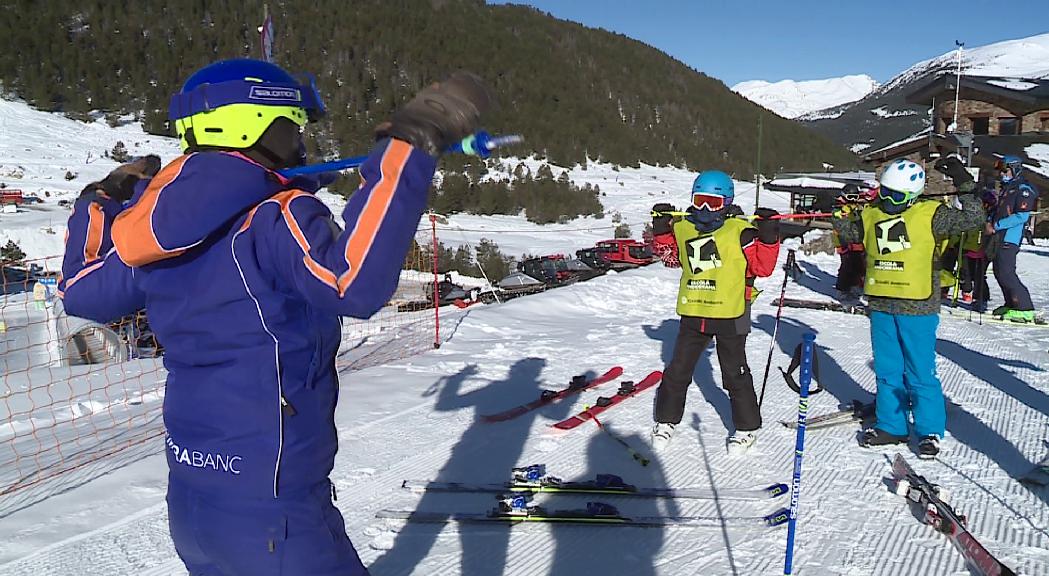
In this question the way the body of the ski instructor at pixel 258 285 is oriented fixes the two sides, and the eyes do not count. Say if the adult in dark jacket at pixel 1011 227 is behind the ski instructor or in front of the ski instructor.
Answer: in front

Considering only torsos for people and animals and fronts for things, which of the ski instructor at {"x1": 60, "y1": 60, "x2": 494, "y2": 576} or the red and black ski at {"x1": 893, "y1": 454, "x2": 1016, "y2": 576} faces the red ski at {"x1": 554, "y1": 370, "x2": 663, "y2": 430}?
the ski instructor

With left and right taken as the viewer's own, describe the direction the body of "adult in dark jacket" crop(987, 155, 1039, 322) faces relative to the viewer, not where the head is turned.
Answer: facing to the left of the viewer

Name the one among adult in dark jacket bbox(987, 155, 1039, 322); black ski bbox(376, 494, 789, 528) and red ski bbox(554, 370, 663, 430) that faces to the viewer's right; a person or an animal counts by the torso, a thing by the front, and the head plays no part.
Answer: the black ski

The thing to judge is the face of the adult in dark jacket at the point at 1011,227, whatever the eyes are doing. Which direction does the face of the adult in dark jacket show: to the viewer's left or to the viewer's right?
to the viewer's left

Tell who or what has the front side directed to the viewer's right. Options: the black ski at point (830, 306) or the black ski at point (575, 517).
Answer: the black ski at point (575, 517)

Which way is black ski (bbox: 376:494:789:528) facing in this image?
to the viewer's right

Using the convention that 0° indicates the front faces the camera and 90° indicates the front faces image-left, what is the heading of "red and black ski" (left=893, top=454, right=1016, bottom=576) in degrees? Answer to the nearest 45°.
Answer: approximately 315°

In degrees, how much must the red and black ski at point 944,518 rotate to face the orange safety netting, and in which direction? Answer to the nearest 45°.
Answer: approximately 135° to its right

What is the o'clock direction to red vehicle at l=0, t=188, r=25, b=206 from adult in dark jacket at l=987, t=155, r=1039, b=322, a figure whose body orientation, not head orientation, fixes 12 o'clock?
The red vehicle is roughly at 12 o'clock from the adult in dark jacket.

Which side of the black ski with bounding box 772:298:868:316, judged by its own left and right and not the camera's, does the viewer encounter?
left
